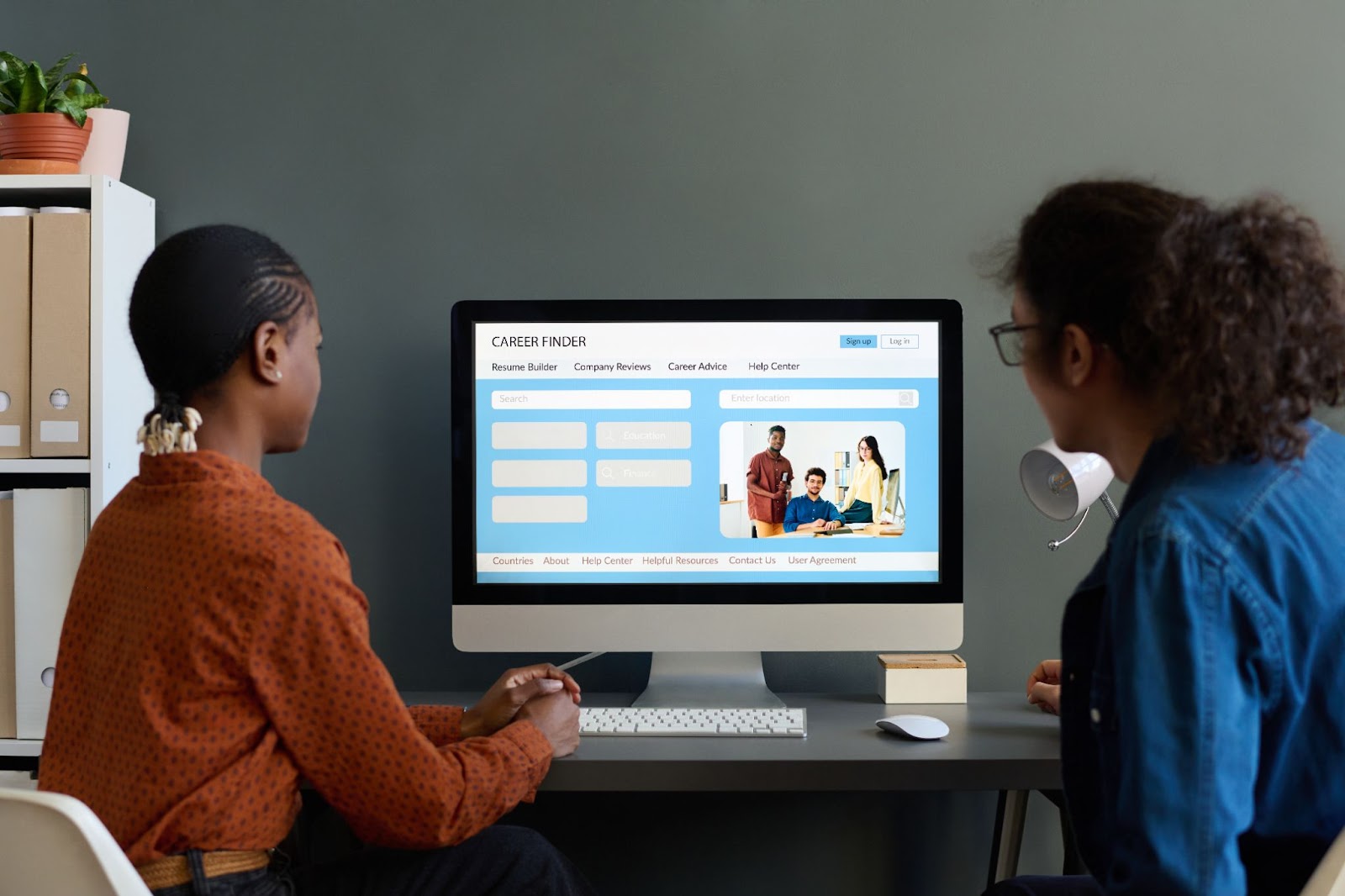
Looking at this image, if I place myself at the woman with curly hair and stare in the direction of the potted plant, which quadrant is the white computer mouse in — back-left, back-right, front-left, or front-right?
front-right

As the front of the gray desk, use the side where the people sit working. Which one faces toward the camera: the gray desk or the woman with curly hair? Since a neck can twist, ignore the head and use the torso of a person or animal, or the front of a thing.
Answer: the gray desk

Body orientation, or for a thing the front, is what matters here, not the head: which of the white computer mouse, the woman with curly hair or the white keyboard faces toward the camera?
the white keyboard

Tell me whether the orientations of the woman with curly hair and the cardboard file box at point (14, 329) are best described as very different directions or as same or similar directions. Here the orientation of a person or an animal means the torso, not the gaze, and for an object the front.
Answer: very different directions

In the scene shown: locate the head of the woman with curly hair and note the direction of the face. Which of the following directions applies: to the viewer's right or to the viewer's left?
to the viewer's left

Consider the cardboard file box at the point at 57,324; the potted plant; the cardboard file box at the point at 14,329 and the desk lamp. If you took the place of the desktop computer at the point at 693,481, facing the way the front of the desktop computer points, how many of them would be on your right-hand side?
3

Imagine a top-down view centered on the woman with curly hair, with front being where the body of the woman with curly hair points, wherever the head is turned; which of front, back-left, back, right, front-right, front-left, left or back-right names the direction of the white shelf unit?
front-left

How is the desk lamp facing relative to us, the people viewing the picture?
facing the viewer and to the left of the viewer

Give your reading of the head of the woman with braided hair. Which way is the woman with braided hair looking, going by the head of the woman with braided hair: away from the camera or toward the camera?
away from the camera

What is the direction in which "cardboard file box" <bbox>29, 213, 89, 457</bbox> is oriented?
toward the camera

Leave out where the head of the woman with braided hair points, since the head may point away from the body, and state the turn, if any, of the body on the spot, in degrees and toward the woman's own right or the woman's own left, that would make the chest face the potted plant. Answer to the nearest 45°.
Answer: approximately 45° to the woman's own left
